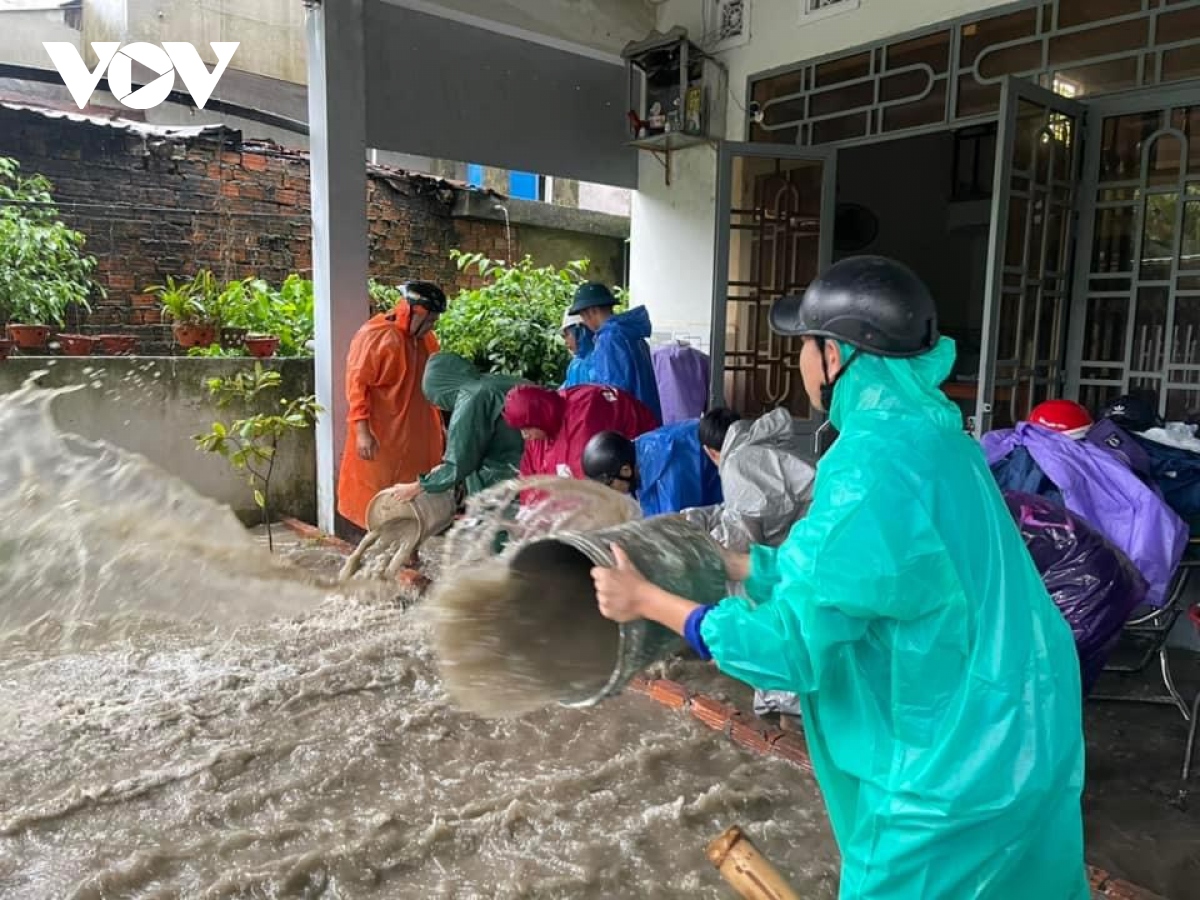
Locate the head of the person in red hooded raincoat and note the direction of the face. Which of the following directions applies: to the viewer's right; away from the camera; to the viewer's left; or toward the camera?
to the viewer's left

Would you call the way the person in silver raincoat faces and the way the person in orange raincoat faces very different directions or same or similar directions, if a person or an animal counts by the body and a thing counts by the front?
very different directions

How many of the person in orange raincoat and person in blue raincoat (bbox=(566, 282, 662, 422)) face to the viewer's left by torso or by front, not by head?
1

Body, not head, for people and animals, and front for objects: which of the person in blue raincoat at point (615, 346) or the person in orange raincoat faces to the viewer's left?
the person in blue raincoat

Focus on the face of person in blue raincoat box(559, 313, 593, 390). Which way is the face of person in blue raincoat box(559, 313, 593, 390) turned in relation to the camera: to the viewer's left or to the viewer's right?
to the viewer's left

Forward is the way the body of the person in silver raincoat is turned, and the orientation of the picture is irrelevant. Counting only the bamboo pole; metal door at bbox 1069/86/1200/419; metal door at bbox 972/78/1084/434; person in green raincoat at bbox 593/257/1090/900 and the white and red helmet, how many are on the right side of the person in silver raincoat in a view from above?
3

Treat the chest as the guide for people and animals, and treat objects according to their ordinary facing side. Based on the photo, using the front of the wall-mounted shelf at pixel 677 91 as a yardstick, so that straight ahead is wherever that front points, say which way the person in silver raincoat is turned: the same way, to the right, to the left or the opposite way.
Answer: to the right

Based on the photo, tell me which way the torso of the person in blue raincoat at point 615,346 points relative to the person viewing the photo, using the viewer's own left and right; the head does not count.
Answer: facing to the left of the viewer

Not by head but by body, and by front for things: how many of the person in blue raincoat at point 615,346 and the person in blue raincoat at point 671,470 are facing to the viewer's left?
2

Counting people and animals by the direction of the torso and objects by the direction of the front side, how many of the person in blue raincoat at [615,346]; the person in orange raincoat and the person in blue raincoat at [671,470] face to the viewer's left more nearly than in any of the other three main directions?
2

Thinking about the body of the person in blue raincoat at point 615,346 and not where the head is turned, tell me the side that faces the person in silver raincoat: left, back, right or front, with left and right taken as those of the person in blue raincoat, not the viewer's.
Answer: left
